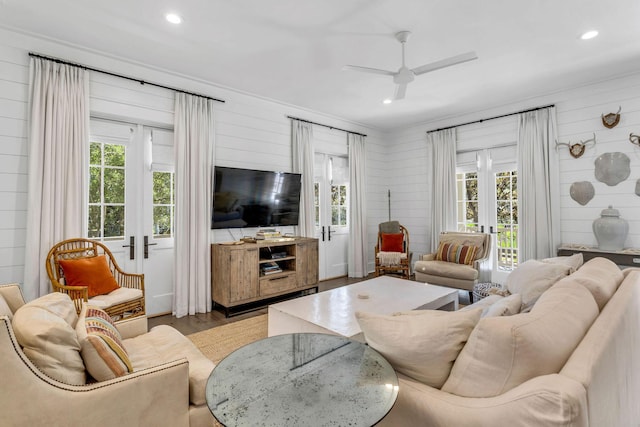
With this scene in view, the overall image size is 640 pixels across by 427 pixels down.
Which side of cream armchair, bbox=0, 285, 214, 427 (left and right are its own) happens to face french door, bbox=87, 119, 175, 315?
left

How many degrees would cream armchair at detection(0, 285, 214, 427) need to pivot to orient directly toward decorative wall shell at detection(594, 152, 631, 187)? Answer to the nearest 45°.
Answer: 0° — it already faces it

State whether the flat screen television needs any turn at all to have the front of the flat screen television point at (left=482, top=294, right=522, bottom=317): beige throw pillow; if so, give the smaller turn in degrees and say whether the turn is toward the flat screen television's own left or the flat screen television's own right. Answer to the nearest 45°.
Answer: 0° — it already faces it

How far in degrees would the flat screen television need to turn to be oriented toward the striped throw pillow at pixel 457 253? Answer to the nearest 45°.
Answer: approximately 45° to its left

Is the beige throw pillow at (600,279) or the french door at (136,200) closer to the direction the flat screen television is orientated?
the beige throw pillow

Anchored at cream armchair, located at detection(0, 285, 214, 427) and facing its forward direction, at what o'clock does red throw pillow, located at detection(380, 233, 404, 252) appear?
The red throw pillow is roughly at 11 o'clock from the cream armchair.

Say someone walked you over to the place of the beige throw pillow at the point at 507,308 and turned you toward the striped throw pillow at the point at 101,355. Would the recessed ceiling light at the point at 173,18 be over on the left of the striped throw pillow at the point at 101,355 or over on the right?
right

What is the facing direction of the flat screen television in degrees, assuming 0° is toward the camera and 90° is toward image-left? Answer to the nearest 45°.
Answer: approximately 315°

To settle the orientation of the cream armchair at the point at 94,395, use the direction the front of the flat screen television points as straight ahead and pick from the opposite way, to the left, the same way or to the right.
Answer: to the left

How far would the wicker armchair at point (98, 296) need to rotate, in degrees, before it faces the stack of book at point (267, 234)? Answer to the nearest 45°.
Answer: approximately 45° to its left

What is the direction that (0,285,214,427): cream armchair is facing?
to the viewer's right

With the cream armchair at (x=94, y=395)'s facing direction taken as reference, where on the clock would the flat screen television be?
The flat screen television is roughly at 10 o'clock from the cream armchair.
